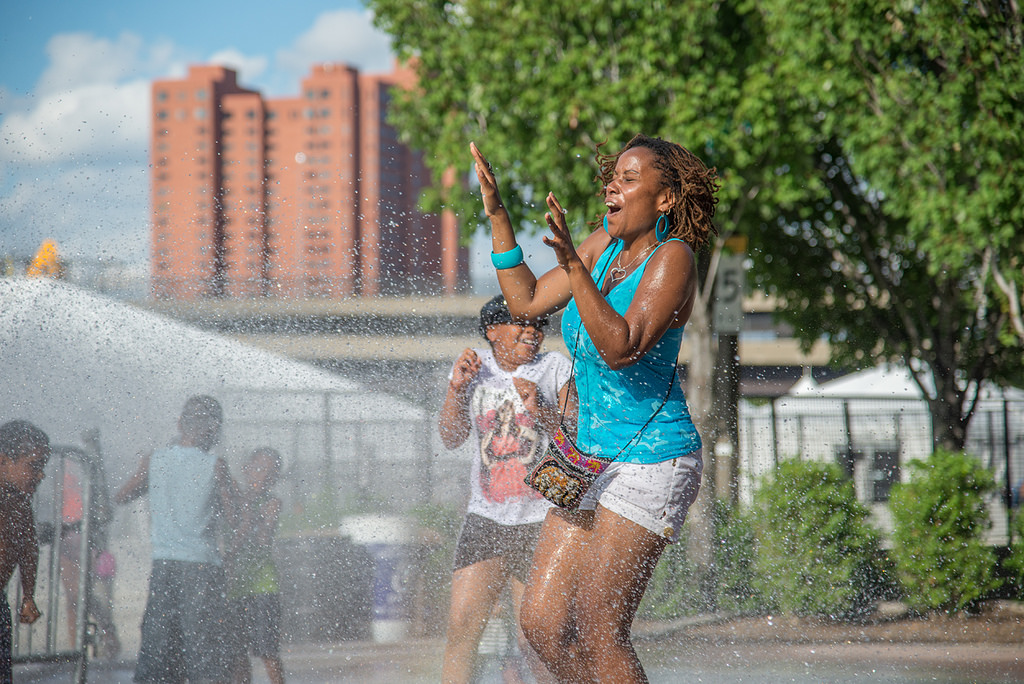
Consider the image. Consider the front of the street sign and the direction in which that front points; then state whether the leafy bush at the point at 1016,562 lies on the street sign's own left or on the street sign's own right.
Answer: on the street sign's own left

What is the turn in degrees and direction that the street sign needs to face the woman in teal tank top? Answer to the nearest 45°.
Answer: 0° — it already faces them

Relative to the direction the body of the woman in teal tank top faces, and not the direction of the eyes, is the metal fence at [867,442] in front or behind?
behind

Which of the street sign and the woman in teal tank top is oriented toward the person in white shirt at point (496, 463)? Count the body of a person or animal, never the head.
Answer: the street sign

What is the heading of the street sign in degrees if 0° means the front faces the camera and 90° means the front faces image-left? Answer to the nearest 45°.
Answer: approximately 0°

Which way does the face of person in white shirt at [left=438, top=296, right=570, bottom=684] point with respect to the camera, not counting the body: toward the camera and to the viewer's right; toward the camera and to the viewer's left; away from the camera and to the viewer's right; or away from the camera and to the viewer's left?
toward the camera and to the viewer's right

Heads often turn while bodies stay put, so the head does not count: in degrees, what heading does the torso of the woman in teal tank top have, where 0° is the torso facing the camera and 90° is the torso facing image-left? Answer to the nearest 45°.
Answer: approximately 45°

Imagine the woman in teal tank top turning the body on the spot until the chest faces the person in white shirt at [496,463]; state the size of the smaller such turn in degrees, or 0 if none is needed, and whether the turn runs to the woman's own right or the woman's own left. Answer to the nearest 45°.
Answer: approximately 90° to the woman's own right
